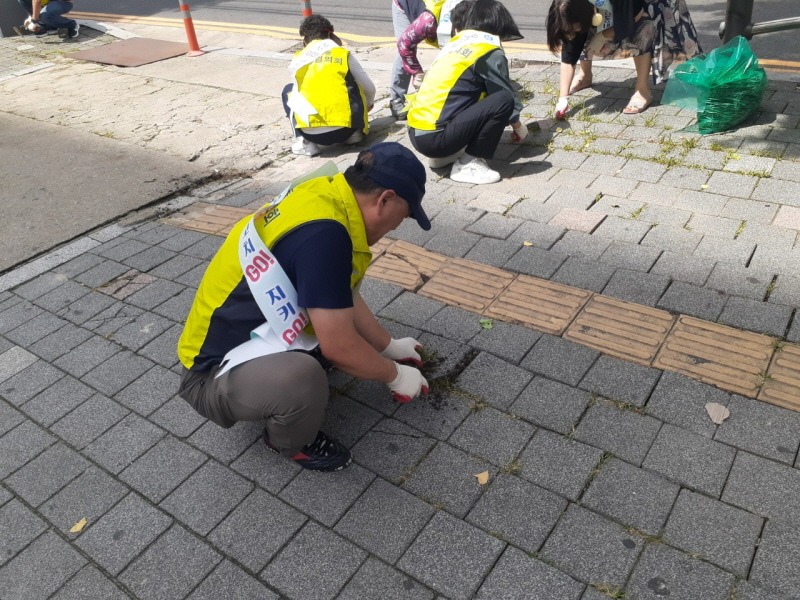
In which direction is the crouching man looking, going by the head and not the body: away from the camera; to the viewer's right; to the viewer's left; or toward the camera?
to the viewer's right

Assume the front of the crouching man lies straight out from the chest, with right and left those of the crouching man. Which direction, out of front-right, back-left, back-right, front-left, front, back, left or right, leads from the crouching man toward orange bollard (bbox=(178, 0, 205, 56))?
left

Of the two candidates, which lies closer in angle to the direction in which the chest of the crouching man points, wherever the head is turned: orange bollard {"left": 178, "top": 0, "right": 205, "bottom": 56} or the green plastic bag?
the green plastic bag

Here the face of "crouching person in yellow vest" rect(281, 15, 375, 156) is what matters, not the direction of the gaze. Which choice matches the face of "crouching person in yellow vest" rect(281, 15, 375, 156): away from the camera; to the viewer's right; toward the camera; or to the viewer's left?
away from the camera

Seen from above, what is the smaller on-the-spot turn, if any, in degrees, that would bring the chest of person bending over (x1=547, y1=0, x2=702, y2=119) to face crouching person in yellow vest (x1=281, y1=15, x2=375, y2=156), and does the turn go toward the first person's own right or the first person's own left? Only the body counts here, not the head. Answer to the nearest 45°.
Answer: approximately 45° to the first person's own right

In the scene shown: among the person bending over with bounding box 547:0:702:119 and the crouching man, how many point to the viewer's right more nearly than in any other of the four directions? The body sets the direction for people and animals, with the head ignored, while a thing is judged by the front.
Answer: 1

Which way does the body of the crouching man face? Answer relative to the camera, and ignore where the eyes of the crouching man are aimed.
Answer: to the viewer's right
